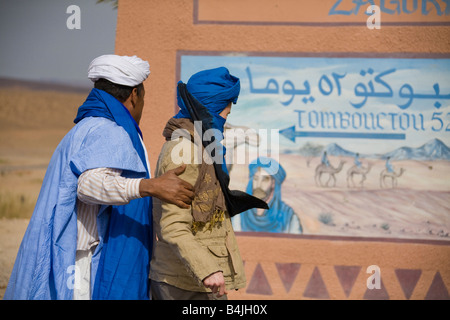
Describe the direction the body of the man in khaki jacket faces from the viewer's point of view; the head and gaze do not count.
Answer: to the viewer's right

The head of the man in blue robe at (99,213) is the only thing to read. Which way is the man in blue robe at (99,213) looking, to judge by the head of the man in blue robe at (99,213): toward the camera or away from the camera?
away from the camera
